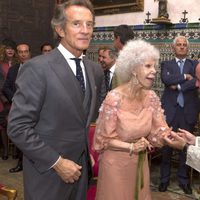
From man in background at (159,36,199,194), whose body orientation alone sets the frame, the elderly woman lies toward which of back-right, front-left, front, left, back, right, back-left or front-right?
front

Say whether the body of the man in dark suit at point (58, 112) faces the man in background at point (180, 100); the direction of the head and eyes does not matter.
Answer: no

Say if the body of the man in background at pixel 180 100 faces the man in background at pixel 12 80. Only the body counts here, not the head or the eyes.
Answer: no

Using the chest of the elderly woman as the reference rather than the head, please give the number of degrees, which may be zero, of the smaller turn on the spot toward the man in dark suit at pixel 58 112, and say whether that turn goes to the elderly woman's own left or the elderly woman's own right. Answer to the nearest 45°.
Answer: approximately 90° to the elderly woman's own right

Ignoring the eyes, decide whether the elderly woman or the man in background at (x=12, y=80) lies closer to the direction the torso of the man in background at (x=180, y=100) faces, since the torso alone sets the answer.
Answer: the elderly woman

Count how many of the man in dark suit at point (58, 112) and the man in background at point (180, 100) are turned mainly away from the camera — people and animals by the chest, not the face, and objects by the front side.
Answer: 0

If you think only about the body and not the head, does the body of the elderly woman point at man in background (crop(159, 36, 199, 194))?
no

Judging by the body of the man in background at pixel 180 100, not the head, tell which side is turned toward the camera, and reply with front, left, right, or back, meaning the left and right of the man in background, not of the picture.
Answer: front

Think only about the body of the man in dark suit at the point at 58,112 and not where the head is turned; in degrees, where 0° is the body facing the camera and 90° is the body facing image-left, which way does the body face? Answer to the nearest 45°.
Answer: approximately 315°

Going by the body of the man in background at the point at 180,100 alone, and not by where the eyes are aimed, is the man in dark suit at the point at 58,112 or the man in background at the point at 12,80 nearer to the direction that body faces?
the man in dark suit

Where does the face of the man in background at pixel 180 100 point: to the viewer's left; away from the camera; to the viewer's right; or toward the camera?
toward the camera

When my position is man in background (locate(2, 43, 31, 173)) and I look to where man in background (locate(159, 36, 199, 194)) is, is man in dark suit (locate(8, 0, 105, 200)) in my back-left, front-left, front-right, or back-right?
front-right

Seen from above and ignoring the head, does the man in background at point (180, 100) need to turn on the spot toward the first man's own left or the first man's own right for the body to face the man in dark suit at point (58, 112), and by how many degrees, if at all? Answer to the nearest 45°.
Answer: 0° — they already face them

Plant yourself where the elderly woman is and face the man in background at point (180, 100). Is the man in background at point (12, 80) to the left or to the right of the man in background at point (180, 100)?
left
